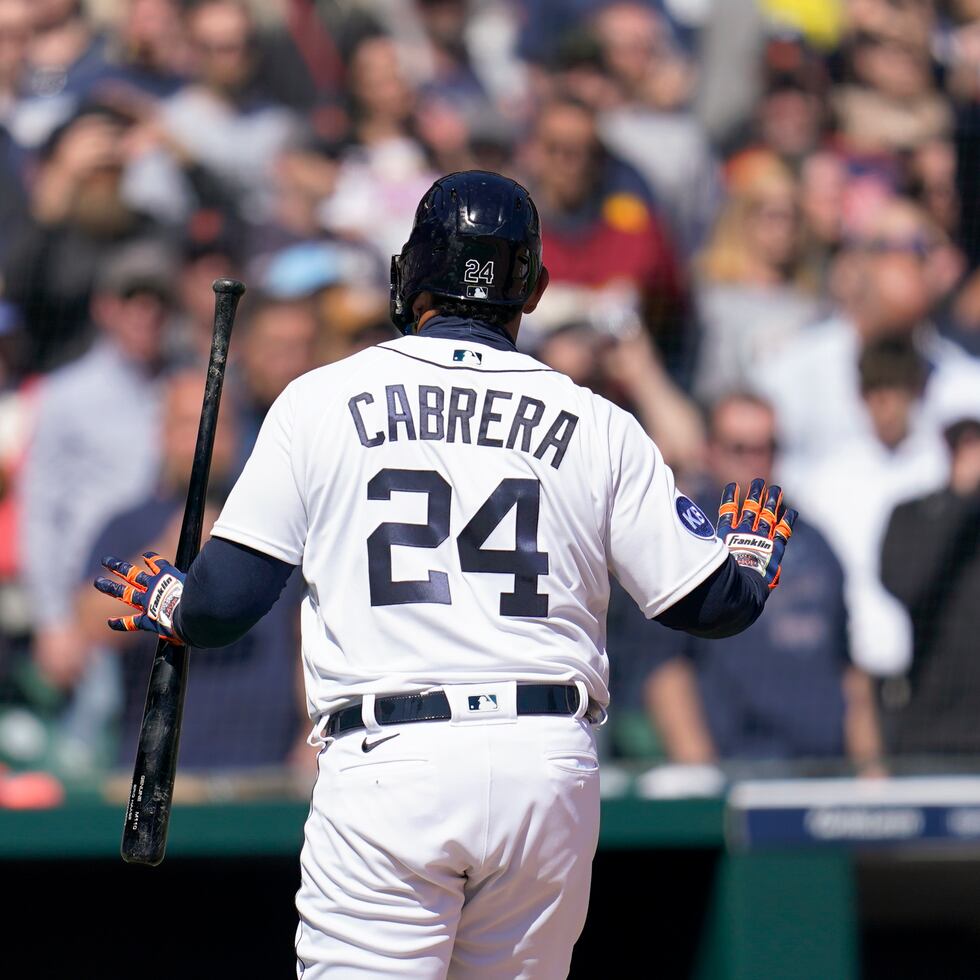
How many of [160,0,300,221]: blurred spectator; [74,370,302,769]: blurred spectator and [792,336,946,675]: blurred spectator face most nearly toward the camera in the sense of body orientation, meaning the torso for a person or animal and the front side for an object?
3

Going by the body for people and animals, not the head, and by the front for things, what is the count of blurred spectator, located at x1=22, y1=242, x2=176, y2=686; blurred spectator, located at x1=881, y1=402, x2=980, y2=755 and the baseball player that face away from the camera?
1

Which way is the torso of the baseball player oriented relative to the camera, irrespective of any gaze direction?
away from the camera

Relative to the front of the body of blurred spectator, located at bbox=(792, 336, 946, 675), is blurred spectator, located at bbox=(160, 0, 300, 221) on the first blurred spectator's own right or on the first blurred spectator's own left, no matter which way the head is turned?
on the first blurred spectator's own right

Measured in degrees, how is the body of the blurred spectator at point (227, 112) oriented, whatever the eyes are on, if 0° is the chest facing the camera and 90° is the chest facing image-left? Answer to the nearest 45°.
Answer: approximately 0°

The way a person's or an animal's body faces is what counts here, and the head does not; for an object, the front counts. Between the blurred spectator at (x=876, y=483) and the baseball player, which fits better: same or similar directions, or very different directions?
very different directions

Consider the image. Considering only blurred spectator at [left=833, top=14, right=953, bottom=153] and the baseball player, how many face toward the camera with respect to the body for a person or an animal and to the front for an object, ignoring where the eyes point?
1

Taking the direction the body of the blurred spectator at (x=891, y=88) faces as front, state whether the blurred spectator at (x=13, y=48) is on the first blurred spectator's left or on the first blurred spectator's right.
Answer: on the first blurred spectator's right

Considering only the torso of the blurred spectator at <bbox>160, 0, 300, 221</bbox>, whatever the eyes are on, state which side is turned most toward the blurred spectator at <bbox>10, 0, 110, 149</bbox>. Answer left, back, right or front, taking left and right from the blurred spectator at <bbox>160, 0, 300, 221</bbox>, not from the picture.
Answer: right

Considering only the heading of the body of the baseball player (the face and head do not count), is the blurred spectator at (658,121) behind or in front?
in front
